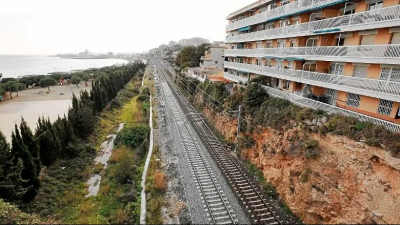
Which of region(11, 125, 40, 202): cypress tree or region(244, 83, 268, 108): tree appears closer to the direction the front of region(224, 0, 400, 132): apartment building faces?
the cypress tree

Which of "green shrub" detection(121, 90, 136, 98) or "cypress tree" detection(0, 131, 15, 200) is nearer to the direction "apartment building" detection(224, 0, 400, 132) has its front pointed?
the cypress tree

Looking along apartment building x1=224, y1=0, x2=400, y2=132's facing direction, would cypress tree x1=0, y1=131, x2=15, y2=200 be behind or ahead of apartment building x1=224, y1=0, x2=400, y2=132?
ahead

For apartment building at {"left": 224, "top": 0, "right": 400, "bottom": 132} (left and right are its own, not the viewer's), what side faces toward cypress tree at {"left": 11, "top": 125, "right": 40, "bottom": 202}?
front

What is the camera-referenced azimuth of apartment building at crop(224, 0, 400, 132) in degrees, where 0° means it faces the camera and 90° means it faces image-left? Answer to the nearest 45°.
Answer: approximately 45°

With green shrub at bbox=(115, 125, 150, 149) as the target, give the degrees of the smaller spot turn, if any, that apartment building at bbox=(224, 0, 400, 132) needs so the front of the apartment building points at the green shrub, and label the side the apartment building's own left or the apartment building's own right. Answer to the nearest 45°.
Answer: approximately 45° to the apartment building's own right

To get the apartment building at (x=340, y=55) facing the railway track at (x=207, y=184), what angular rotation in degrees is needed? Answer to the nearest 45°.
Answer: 0° — it already faces it
